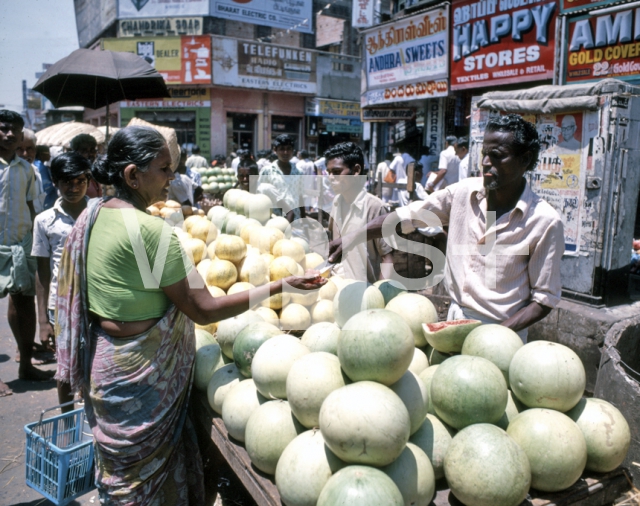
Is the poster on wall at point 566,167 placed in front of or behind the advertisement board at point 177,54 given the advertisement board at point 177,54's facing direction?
in front

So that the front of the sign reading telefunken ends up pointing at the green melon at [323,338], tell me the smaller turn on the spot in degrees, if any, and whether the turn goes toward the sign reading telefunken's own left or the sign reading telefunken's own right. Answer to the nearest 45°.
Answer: approximately 45° to the sign reading telefunken's own right

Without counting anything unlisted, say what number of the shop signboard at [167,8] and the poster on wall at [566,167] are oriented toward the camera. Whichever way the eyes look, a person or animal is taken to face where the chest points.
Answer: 2

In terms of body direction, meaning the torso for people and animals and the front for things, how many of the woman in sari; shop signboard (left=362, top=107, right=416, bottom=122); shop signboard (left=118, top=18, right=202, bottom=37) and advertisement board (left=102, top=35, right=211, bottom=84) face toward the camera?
3

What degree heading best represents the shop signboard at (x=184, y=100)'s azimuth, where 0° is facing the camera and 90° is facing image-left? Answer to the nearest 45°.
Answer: approximately 0°

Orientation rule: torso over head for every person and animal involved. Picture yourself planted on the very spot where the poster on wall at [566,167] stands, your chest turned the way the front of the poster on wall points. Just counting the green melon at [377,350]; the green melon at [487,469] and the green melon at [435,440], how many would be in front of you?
3

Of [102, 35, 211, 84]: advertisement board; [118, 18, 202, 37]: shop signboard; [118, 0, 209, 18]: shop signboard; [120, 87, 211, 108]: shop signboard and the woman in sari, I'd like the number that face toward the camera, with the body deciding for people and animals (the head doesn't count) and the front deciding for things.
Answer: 4

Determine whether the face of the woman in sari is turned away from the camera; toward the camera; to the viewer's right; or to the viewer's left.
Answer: to the viewer's right

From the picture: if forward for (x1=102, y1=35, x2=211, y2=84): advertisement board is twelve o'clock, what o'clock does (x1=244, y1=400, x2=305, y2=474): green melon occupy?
The green melon is roughly at 12 o'clock from the advertisement board.
